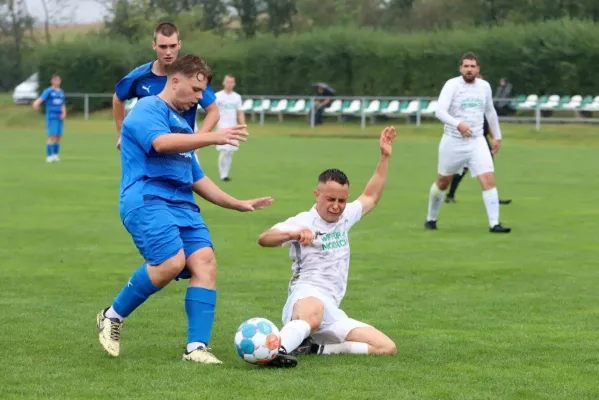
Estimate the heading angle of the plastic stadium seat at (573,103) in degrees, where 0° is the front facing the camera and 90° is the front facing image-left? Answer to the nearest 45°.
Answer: approximately 45°

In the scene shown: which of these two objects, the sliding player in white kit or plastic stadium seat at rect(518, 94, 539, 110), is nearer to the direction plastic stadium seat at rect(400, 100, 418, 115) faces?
the sliding player in white kit

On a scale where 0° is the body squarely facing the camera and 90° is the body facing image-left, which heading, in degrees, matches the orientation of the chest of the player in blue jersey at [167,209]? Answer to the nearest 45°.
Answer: approximately 315°

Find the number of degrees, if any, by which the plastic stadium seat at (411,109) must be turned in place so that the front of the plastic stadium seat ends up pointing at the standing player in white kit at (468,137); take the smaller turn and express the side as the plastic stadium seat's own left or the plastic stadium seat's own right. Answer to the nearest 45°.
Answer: approximately 45° to the plastic stadium seat's own left

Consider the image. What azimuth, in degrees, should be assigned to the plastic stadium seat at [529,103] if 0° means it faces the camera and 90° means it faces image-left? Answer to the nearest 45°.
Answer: approximately 45°

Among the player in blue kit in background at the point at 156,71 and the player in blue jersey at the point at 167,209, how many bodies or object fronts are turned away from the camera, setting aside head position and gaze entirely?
0
